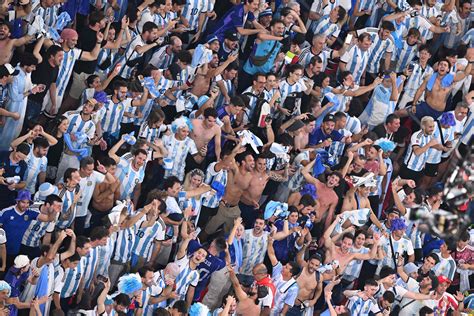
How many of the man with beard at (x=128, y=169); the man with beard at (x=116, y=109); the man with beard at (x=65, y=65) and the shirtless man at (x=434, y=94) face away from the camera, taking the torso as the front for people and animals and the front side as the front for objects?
0

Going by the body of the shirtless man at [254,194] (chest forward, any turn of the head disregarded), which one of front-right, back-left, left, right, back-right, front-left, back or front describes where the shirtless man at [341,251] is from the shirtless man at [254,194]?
front-left

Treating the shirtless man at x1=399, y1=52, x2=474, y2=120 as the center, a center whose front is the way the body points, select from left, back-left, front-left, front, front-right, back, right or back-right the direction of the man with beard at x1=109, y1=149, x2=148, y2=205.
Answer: front-right

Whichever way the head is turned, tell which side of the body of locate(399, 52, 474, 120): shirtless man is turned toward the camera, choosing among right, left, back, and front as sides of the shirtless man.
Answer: front

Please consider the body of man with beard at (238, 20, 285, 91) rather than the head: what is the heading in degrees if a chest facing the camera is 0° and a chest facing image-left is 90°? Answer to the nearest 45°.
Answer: approximately 315°

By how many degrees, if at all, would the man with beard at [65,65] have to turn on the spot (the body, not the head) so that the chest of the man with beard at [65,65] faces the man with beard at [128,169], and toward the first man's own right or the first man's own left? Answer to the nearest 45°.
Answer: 0° — they already face them

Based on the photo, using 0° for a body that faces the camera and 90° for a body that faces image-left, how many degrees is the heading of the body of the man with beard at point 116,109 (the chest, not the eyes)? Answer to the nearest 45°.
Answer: approximately 315°

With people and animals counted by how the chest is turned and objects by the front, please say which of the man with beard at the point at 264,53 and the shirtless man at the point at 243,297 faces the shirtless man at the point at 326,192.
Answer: the man with beard

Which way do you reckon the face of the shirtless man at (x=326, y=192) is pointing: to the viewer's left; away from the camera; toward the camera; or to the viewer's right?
toward the camera
